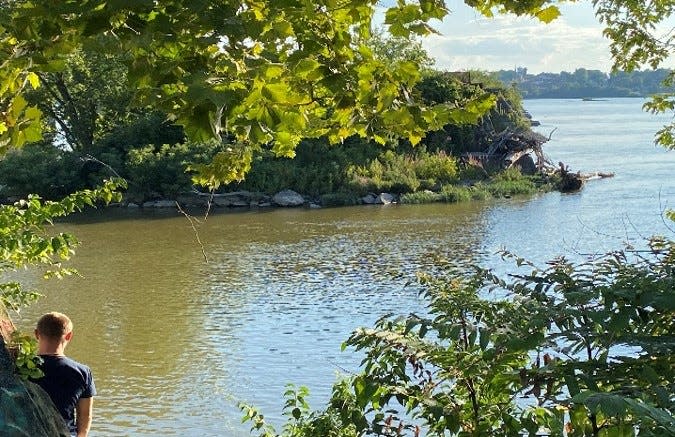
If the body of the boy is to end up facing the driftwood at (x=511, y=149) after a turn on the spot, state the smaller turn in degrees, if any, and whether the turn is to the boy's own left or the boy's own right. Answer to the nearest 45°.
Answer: approximately 45° to the boy's own right

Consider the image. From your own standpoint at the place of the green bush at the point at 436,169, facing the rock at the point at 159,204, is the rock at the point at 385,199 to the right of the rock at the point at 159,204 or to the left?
left

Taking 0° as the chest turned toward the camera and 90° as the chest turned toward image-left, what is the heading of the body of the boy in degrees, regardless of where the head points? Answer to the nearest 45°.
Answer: approximately 180°

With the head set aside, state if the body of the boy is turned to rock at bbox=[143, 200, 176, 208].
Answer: yes
